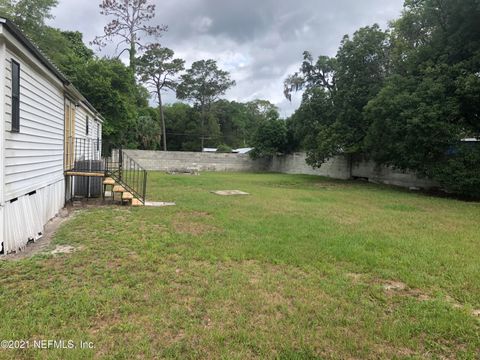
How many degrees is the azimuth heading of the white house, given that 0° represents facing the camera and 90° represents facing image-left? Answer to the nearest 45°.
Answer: approximately 270°

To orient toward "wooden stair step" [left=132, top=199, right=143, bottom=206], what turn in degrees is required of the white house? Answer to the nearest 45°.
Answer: approximately 45° to its left

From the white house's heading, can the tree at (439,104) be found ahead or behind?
ahead

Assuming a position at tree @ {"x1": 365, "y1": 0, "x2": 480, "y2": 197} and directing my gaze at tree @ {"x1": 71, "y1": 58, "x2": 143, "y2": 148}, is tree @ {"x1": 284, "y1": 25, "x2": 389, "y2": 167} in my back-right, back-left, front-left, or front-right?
front-right

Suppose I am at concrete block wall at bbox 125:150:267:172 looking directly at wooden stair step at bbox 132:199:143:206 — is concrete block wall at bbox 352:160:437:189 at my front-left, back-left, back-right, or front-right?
front-left

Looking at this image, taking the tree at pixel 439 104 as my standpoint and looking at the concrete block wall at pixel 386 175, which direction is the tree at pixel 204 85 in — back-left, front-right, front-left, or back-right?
front-left

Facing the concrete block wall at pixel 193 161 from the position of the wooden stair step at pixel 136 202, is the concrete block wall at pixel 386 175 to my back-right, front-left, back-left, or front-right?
front-right

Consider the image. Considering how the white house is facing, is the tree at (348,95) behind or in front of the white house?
in front

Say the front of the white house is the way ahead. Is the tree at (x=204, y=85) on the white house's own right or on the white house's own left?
on the white house's own left

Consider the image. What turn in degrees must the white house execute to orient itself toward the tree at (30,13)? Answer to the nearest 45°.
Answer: approximately 90° to its left

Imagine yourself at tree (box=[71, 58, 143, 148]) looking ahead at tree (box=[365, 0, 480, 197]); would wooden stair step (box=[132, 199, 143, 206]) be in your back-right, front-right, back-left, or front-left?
front-right
